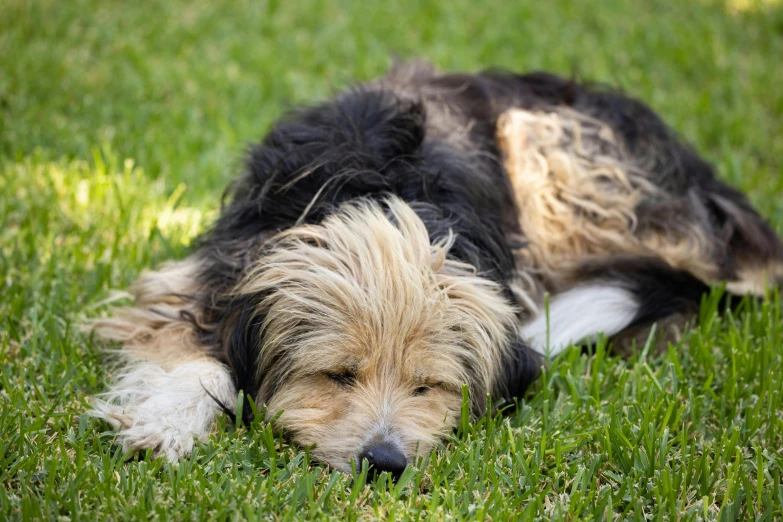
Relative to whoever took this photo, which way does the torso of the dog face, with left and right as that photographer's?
facing the viewer and to the left of the viewer
